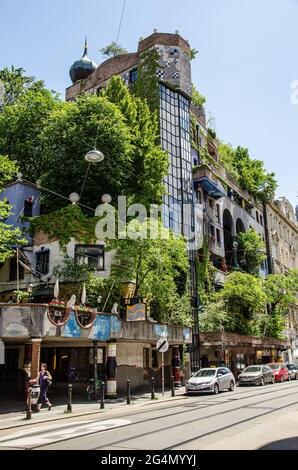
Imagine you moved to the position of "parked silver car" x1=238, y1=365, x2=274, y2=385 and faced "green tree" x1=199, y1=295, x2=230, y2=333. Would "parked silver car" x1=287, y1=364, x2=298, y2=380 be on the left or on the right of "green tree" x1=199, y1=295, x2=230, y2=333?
right

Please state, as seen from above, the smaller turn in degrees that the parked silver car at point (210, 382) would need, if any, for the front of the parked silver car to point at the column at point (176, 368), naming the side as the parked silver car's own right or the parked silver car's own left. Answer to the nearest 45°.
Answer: approximately 90° to the parked silver car's own right

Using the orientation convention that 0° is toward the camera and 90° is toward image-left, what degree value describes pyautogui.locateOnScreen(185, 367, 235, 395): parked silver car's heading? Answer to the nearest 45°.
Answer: approximately 45°

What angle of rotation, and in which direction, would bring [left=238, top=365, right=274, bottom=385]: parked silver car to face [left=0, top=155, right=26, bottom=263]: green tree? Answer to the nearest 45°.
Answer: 0° — it already faces it

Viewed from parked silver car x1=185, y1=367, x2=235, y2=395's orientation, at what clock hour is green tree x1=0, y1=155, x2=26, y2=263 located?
The green tree is roughly at 1 o'clock from the parked silver car.

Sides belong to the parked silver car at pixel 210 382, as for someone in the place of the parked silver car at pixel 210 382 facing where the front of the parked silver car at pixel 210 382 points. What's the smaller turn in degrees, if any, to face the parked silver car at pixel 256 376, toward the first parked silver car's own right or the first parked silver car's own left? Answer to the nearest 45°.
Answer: approximately 180°

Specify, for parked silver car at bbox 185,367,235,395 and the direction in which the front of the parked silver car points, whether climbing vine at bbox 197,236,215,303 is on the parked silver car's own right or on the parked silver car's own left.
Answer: on the parked silver car's own right

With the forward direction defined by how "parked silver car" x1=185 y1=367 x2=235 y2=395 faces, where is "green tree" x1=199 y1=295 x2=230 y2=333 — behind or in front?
behind

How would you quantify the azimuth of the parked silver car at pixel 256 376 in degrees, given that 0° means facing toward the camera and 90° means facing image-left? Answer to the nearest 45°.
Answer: approximately 45°

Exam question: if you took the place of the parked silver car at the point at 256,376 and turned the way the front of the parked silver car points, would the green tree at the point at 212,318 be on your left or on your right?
on your right

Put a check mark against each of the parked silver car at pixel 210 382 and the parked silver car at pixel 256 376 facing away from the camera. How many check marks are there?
0
